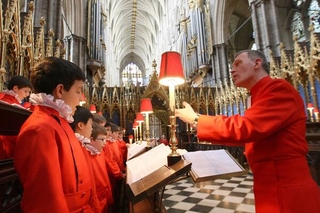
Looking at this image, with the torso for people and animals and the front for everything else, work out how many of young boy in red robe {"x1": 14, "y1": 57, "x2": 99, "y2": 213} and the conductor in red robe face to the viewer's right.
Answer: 1

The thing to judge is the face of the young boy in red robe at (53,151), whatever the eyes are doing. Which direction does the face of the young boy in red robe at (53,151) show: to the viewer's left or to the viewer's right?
to the viewer's right

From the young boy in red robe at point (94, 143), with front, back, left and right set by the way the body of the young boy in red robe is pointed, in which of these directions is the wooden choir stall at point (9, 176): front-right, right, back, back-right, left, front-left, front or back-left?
back

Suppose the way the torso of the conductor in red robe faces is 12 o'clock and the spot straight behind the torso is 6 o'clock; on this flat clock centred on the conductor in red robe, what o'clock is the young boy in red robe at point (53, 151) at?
The young boy in red robe is roughly at 11 o'clock from the conductor in red robe.

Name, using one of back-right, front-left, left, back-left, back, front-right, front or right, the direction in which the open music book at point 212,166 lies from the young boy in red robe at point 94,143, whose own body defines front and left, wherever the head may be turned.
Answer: front-right

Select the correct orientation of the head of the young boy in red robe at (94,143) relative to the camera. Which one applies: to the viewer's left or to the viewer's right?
to the viewer's right

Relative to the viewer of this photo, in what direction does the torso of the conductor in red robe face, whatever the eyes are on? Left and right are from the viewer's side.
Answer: facing to the left of the viewer

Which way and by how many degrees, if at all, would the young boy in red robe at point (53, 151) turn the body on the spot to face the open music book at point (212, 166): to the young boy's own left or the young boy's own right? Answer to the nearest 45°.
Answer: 0° — they already face it

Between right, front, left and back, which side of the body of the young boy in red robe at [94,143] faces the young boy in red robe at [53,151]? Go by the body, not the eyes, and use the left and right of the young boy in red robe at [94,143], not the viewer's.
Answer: right

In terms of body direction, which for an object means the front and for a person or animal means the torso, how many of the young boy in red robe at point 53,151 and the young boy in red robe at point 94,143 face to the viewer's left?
0

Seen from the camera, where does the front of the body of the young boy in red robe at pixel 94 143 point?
to the viewer's right

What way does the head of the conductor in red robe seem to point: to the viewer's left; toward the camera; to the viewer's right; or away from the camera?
to the viewer's left
